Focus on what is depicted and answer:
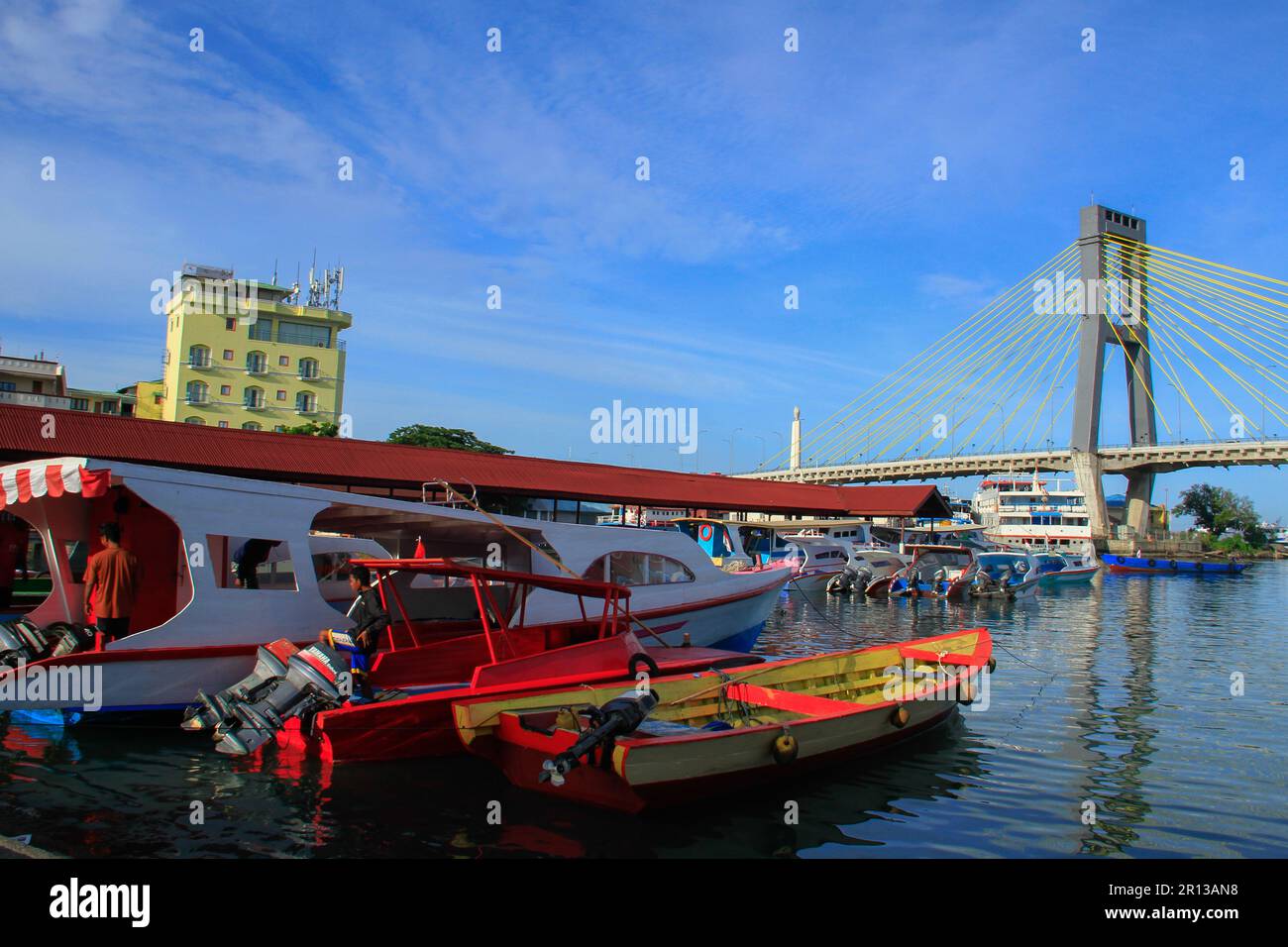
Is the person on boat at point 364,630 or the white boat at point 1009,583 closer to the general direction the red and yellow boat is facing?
the white boat

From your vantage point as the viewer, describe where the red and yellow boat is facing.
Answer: facing away from the viewer and to the right of the viewer

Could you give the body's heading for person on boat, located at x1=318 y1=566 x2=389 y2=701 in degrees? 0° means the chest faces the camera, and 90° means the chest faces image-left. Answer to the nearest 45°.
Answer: approximately 90°

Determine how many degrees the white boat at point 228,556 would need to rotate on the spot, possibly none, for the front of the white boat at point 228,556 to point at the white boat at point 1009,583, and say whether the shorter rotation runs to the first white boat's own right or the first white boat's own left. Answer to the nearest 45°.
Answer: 0° — it already faces it

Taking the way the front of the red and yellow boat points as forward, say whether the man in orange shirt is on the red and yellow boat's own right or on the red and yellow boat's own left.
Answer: on the red and yellow boat's own left

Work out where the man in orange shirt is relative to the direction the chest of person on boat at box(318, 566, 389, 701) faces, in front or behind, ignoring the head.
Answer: in front

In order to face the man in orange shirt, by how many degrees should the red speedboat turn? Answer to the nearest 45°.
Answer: approximately 135° to its left

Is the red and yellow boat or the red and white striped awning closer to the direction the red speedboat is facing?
the red and yellow boat

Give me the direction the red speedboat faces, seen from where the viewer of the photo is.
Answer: facing away from the viewer and to the right of the viewer
